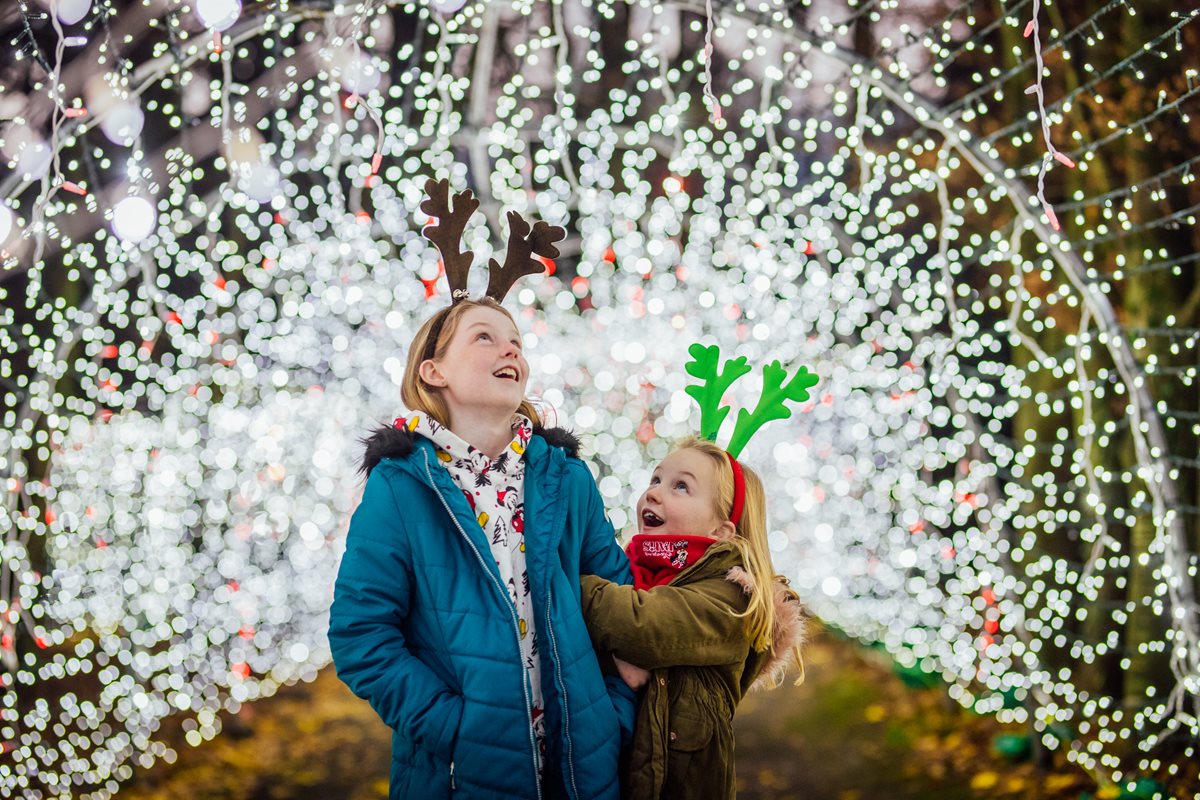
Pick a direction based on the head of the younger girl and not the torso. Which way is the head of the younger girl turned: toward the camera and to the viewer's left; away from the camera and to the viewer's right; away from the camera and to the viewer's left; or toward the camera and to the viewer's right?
toward the camera and to the viewer's left

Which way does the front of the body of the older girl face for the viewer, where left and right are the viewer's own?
facing the viewer and to the right of the viewer

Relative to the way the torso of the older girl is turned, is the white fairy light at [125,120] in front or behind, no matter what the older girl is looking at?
behind

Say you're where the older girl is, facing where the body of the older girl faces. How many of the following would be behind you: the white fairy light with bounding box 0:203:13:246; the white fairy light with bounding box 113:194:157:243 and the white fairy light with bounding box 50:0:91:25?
3

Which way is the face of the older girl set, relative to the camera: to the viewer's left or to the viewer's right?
to the viewer's right
